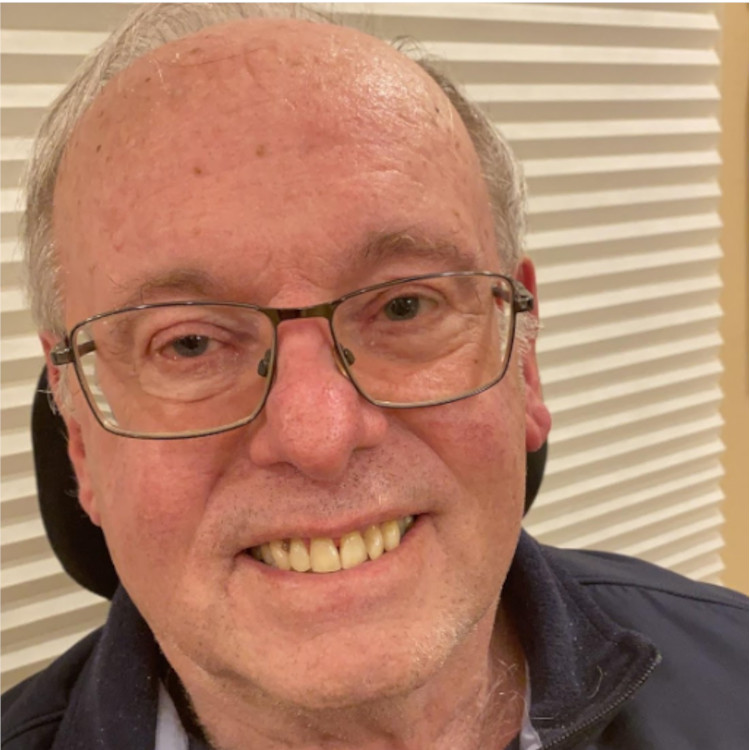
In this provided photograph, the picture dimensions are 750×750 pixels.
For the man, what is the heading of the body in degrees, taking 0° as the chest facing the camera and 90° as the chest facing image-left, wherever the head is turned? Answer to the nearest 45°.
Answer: approximately 0°

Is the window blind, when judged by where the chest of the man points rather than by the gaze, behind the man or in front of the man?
behind
